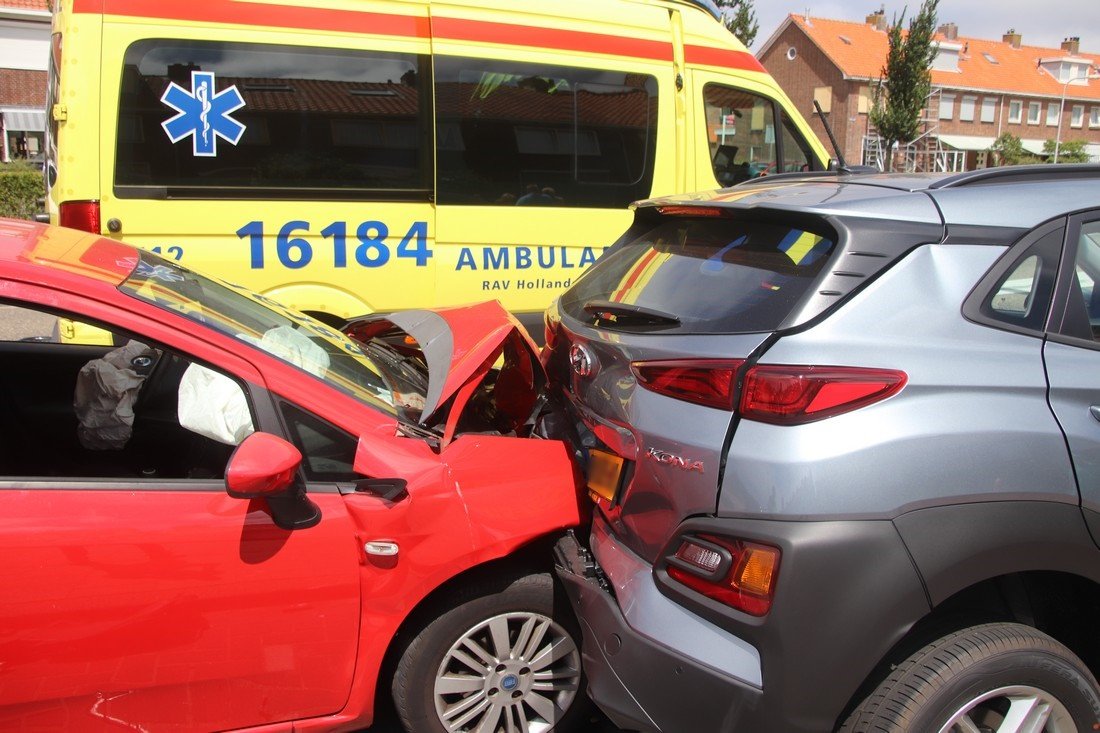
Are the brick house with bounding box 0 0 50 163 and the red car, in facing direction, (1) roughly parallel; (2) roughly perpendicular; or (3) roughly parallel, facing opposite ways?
roughly perpendicular

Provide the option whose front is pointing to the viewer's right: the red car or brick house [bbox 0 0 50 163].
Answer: the red car

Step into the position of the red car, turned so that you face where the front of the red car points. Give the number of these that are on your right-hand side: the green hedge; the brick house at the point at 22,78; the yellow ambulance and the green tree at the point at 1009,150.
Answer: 0

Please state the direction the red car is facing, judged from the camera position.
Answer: facing to the right of the viewer

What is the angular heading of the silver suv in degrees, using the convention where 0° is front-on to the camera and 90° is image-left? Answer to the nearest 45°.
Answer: approximately 225°

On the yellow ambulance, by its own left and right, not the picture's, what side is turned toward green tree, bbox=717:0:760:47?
left

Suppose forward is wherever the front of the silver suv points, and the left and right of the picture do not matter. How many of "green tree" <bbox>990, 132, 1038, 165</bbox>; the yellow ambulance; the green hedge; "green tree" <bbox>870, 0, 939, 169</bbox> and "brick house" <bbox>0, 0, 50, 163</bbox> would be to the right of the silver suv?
0

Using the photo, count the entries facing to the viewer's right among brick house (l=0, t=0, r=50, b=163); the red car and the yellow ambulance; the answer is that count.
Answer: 2

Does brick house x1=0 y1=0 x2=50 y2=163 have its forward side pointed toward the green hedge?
yes

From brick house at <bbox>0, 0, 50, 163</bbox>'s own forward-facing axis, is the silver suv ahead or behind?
ahead

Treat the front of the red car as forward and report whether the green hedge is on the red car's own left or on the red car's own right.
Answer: on the red car's own left

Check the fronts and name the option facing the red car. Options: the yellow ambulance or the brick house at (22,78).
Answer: the brick house

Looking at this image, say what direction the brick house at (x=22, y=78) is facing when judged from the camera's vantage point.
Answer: facing the viewer

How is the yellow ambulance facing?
to the viewer's right

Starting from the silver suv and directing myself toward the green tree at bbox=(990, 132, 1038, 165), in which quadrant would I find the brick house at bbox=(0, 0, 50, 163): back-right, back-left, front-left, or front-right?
front-left
